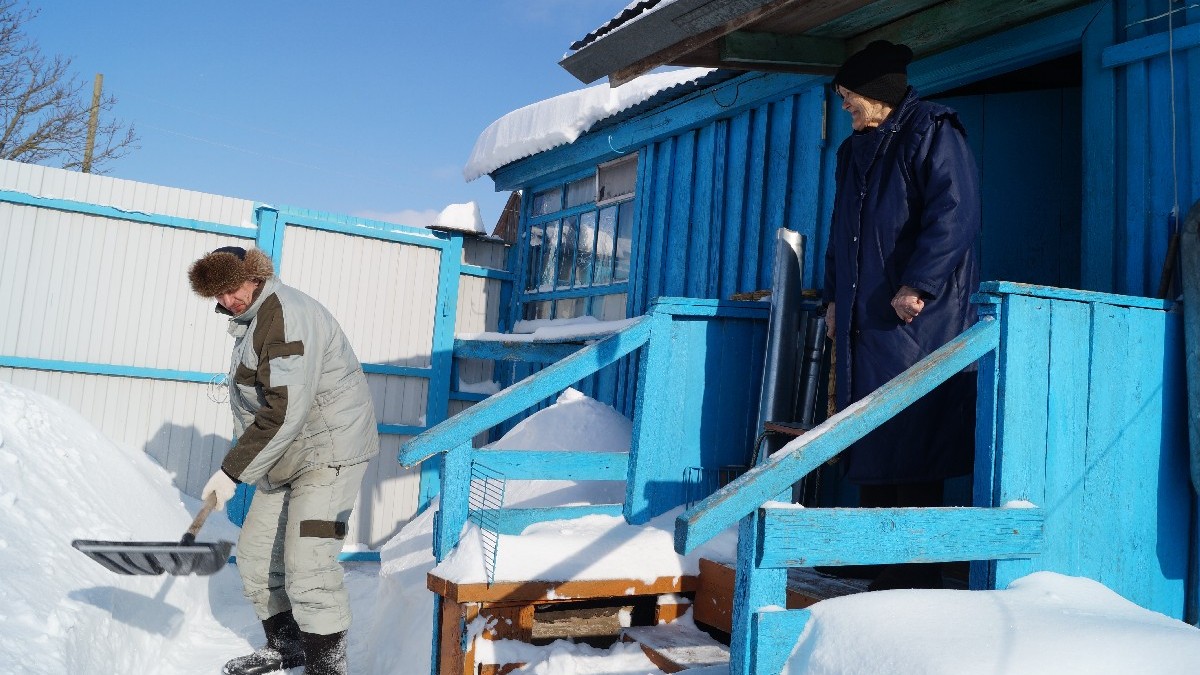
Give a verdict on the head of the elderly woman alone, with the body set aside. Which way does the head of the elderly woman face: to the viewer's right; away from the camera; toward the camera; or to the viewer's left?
to the viewer's left

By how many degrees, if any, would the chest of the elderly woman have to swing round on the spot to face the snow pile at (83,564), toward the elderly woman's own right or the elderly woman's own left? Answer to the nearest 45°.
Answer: approximately 45° to the elderly woman's own right

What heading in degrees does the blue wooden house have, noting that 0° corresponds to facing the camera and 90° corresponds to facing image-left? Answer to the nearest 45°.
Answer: approximately 45°

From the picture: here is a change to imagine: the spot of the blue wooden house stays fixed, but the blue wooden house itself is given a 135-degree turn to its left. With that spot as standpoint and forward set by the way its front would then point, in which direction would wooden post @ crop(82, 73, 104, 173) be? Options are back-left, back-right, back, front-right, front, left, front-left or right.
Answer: back-left

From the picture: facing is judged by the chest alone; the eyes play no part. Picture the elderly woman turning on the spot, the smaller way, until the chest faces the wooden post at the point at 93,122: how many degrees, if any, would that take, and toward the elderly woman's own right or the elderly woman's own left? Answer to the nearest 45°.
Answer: approximately 90° to the elderly woman's own right

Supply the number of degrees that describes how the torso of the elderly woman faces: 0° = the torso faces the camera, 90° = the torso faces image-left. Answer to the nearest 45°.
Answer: approximately 45°
